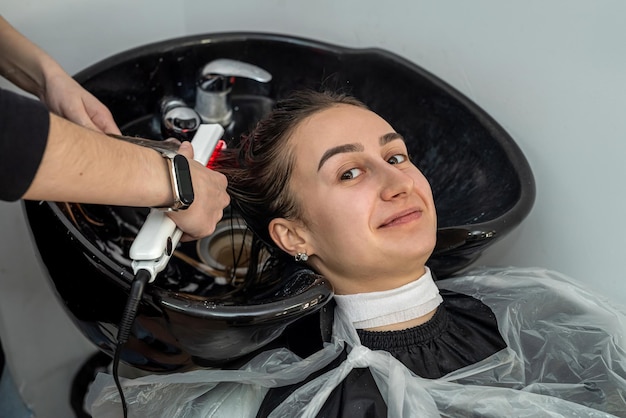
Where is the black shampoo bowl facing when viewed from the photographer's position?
facing the viewer and to the right of the viewer

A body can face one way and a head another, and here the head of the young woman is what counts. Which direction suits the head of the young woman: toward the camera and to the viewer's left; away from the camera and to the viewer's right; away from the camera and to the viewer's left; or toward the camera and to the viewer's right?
toward the camera and to the viewer's right
